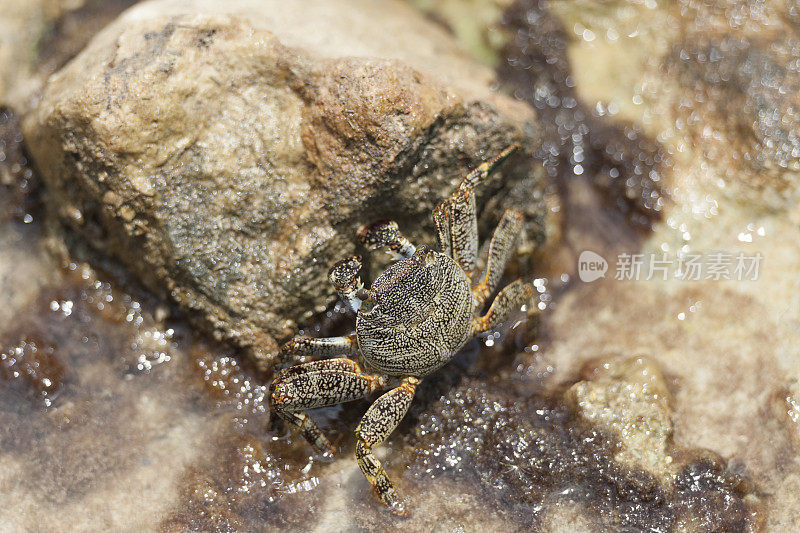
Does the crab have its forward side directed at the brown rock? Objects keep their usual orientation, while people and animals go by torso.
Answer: yes

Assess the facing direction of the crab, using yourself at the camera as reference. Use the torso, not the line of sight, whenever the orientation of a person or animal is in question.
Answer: facing away from the viewer and to the left of the viewer
